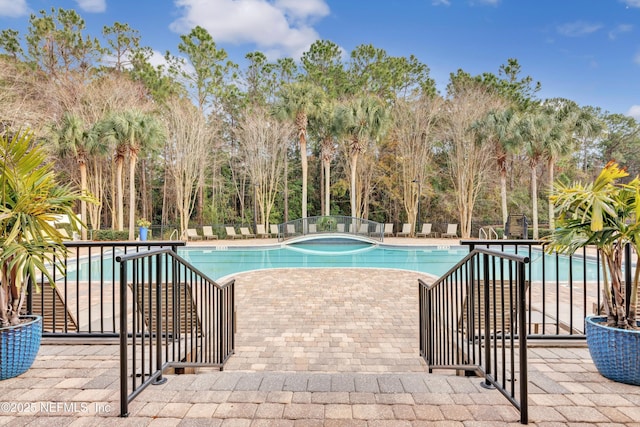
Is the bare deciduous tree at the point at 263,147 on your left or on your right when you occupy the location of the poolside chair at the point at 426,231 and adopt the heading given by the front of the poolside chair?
on your right

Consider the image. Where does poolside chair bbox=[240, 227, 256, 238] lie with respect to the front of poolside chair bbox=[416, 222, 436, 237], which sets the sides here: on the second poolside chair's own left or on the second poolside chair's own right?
on the second poolside chair's own right

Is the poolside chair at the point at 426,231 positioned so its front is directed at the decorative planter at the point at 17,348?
yes

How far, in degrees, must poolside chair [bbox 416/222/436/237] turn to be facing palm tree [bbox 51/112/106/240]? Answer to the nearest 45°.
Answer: approximately 45° to its right

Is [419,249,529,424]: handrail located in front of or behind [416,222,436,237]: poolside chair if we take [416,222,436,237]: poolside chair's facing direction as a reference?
in front

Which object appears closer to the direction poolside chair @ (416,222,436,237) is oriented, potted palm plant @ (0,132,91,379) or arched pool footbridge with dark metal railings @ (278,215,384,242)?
the potted palm plant

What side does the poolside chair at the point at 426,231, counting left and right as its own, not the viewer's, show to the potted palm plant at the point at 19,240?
front

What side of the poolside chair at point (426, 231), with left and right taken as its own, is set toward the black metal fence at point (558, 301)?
front

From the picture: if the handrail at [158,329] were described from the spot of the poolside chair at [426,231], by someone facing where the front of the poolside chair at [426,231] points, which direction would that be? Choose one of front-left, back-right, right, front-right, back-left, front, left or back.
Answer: front

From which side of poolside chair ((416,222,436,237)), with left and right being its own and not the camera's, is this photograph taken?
front

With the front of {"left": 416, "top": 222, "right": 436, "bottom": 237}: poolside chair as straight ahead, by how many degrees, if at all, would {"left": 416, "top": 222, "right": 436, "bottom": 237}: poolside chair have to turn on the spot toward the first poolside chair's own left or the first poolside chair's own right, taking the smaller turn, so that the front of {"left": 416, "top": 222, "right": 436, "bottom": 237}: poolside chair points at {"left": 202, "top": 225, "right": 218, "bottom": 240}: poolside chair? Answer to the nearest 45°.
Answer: approximately 45° to the first poolside chair's own right

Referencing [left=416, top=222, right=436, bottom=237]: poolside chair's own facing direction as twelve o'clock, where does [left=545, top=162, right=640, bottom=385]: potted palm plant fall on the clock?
The potted palm plant is roughly at 12 o'clock from the poolside chair.

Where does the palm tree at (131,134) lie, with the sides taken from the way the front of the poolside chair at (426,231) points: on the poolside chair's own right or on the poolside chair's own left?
on the poolside chair's own right
